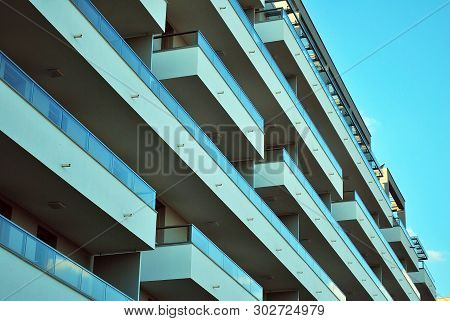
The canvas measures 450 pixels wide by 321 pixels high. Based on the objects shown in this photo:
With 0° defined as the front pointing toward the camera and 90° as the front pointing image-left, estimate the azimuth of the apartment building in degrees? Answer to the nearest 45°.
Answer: approximately 315°
